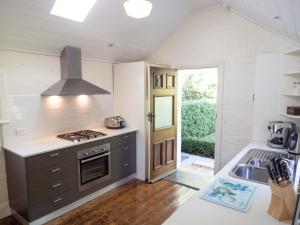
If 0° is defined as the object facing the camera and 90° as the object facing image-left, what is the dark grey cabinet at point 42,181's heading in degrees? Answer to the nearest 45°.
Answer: approximately 315°

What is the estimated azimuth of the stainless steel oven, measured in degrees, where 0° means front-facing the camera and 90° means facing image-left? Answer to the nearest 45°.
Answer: approximately 315°

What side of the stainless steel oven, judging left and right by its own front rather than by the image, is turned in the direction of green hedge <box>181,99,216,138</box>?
left

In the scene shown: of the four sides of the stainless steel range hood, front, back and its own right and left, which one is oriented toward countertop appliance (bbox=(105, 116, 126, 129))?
left

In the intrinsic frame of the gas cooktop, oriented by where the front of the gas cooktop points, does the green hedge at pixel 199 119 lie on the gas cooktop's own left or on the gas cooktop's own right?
on the gas cooktop's own left

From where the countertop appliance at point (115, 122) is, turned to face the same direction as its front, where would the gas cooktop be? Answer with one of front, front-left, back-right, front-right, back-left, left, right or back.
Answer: right

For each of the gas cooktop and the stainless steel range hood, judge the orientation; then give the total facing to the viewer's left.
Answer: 0

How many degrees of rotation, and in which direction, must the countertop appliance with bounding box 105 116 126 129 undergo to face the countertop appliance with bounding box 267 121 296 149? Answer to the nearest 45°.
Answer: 0° — it already faces it

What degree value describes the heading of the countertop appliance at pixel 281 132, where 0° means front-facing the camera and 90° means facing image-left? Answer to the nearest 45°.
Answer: approximately 45°

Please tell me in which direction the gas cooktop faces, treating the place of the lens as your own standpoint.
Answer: facing the viewer and to the right of the viewer

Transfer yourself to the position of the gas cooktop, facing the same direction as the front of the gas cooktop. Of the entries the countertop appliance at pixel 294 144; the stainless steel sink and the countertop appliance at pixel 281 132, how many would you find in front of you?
3

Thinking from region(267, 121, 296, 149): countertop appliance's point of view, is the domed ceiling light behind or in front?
in front

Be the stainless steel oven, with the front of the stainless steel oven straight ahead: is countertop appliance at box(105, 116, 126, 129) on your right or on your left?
on your left

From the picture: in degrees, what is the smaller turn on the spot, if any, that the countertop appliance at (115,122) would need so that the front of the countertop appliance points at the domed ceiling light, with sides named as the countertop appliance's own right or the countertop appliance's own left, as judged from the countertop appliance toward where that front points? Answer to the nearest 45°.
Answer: approximately 45° to the countertop appliance's own right
